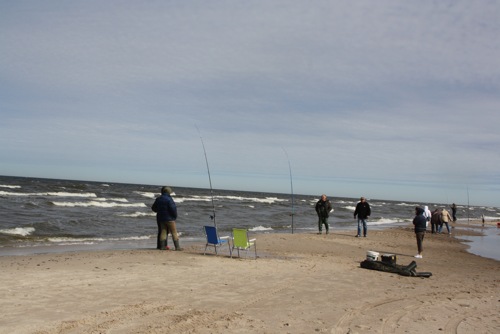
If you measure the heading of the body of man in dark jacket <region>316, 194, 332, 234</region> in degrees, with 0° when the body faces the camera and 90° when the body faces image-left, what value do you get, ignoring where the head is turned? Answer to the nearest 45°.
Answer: approximately 0°

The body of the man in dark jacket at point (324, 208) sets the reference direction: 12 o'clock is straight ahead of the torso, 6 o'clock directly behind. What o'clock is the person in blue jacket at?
The person in blue jacket is roughly at 1 o'clock from the man in dark jacket.
